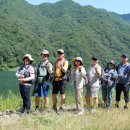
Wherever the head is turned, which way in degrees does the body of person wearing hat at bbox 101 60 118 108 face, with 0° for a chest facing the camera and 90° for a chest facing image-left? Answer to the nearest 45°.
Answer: approximately 45°

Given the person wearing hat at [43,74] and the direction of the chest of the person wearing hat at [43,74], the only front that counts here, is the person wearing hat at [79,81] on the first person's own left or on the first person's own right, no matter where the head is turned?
on the first person's own left

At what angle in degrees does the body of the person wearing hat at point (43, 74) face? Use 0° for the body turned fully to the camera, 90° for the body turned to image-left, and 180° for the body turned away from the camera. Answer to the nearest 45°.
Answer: approximately 0°
